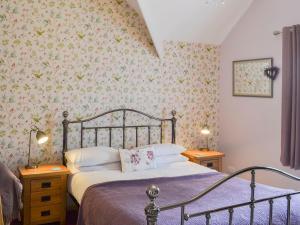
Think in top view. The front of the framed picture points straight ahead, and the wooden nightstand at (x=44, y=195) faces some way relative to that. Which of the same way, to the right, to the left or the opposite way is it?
to the left

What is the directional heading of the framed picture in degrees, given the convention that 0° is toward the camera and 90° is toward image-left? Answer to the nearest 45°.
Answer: approximately 45°

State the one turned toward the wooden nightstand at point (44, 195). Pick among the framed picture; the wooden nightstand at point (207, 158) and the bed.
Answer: the framed picture

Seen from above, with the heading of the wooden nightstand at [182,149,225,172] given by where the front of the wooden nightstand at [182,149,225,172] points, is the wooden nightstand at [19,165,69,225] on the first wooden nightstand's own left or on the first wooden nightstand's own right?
on the first wooden nightstand's own right

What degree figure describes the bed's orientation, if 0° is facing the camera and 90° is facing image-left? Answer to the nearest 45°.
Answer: approximately 315°
